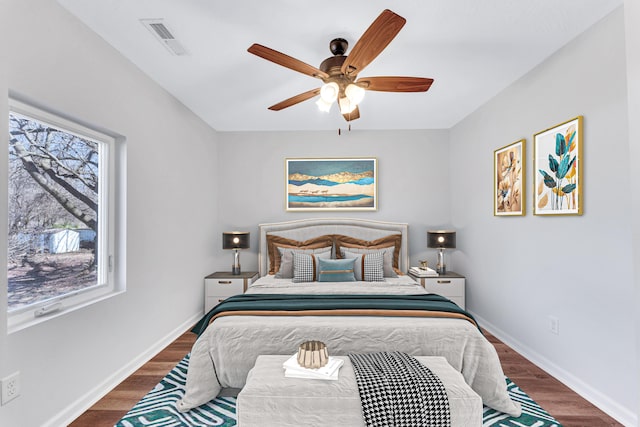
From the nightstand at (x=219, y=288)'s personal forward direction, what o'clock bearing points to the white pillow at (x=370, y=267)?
The white pillow is roughly at 10 o'clock from the nightstand.

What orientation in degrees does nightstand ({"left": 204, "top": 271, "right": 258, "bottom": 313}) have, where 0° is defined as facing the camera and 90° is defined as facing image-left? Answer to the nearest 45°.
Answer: approximately 0°

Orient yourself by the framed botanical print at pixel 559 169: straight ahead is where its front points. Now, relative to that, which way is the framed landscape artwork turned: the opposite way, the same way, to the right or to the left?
to the left

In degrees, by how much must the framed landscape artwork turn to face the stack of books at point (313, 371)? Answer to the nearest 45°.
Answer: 0° — it already faces it

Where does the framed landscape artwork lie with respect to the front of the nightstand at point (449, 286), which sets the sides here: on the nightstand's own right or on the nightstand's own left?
on the nightstand's own right

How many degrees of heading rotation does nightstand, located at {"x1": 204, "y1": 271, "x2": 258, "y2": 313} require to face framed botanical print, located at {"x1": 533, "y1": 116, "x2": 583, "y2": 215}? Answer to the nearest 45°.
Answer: approximately 45° to its left

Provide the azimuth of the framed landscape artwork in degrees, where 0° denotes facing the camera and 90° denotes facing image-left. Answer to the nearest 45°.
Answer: approximately 0°

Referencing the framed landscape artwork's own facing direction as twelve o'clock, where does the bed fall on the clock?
The bed is roughly at 12 o'clock from the framed landscape artwork.
